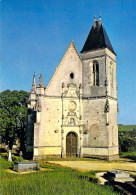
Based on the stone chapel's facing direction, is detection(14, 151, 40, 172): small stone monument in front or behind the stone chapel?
in front

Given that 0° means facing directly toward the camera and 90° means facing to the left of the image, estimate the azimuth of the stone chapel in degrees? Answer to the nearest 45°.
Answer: approximately 0°
